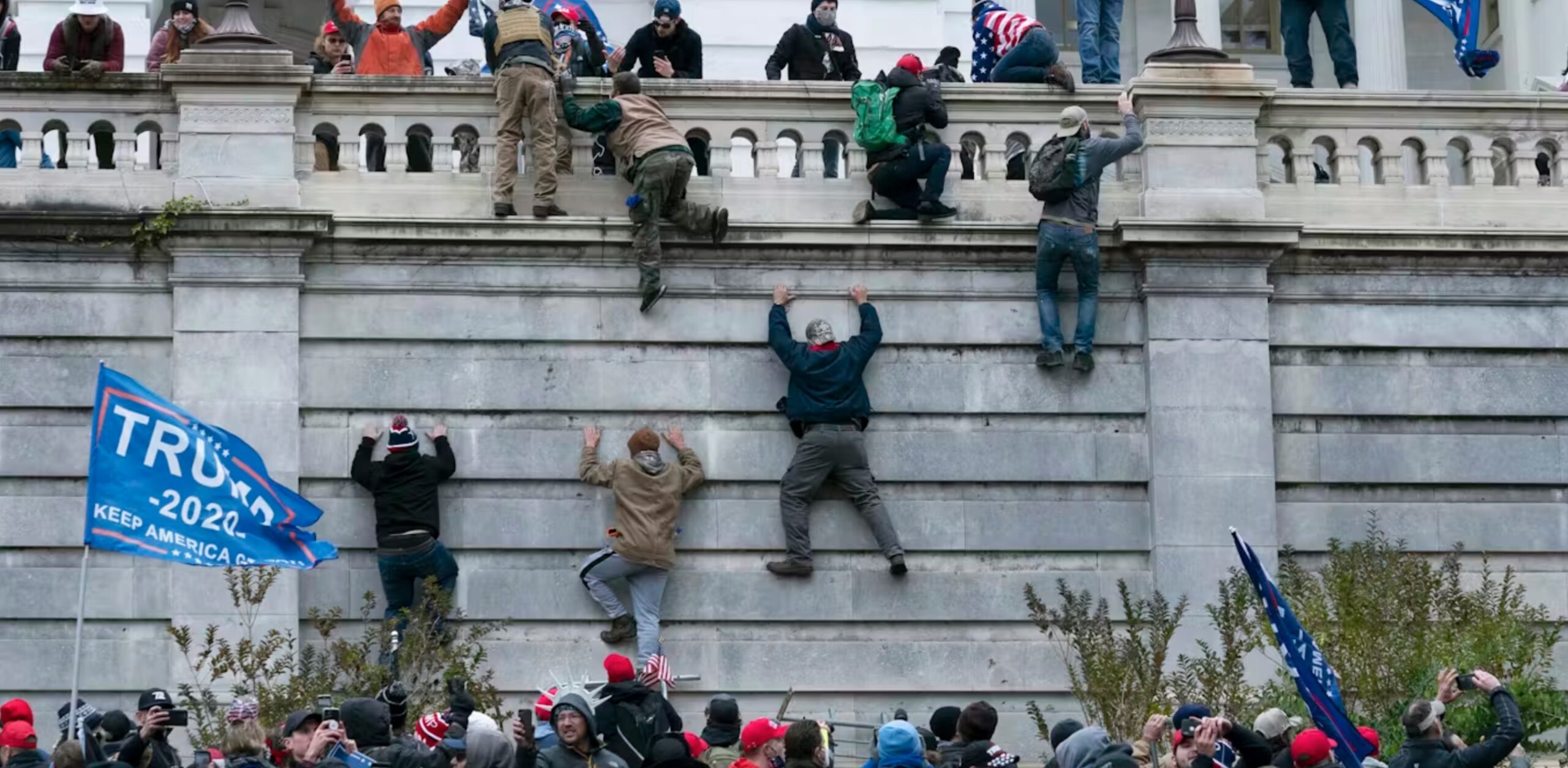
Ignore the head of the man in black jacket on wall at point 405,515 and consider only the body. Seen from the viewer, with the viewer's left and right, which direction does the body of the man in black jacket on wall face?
facing away from the viewer

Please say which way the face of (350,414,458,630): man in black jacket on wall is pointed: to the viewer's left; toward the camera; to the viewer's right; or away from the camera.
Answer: away from the camera

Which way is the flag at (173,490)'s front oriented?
toward the camera

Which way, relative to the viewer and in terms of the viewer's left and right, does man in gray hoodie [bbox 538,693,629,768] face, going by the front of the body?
facing the viewer

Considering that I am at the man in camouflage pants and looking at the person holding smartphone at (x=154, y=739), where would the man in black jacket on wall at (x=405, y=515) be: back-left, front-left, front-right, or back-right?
front-right

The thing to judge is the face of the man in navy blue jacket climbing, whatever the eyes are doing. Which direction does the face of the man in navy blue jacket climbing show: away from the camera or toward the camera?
away from the camera

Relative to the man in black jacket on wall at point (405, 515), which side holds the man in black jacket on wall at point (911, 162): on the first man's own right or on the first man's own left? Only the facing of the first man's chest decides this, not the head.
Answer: on the first man's own right

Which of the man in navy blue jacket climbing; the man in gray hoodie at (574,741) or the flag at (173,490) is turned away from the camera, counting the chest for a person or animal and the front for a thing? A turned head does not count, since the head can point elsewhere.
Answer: the man in navy blue jacket climbing

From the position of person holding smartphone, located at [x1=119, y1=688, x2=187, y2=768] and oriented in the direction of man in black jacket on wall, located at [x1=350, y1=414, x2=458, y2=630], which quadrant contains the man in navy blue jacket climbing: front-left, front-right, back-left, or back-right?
front-right

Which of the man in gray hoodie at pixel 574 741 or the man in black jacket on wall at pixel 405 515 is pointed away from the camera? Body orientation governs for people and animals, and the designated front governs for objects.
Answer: the man in black jacket on wall
